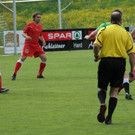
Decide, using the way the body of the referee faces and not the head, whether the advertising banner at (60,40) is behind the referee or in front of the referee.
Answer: in front

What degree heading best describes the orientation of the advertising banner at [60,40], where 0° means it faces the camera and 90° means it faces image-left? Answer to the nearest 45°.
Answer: approximately 0°

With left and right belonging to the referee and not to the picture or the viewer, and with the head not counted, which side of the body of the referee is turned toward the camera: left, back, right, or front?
back

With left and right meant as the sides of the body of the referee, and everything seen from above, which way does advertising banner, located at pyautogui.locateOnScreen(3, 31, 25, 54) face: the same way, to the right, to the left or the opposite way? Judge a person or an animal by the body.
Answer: the opposite way

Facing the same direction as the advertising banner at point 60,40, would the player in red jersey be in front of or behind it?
in front

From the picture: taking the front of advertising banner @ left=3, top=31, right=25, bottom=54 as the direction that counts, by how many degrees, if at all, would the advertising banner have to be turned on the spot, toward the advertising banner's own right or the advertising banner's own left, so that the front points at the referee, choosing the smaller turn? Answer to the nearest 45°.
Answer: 0° — it already faces them

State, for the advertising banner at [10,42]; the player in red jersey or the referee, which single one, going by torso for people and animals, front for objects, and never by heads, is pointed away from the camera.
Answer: the referee

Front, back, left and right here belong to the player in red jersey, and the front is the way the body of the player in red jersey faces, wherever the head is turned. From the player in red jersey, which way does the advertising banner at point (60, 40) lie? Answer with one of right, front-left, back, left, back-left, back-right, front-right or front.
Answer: back-left

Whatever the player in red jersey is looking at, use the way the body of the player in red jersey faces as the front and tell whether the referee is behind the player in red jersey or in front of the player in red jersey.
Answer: in front

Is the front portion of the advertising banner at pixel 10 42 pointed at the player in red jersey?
yes

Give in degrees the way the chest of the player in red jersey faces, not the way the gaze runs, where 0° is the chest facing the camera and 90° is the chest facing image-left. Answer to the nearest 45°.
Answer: approximately 315°
